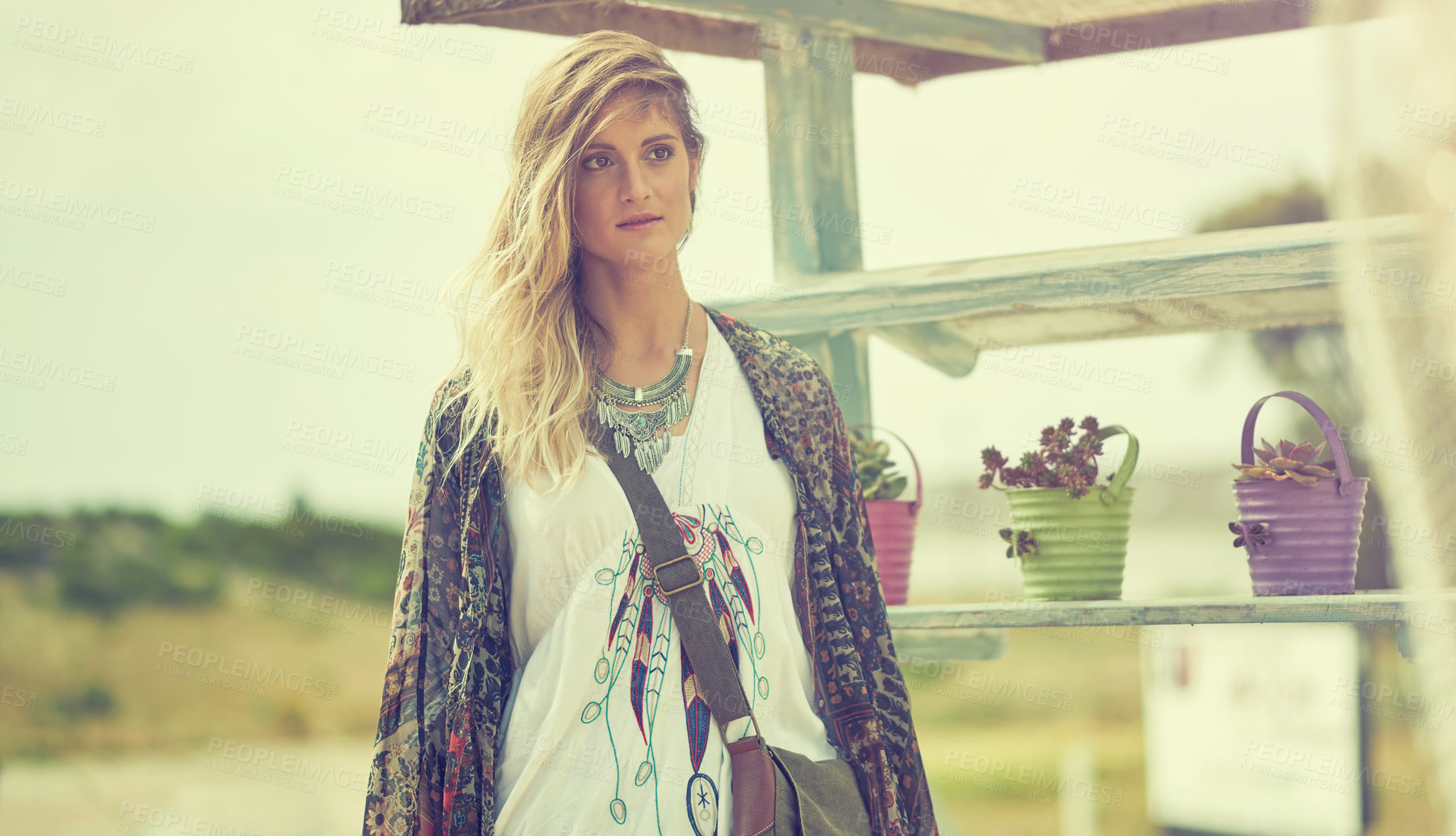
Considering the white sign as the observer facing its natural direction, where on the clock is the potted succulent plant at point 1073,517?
The potted succulent plant is roughly at 12 o'clock from the white sign.

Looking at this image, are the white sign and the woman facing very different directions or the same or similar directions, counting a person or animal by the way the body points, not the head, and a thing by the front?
same or similar directions

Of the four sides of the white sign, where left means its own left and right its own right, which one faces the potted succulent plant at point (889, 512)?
front

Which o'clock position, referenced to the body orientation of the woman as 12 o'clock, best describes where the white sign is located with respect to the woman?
The white sign is roughly at 7 o'clock from the woman.

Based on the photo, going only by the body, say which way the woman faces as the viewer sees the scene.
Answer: toward the camera

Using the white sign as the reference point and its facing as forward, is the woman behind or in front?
in front

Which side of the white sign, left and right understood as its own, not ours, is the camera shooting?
front

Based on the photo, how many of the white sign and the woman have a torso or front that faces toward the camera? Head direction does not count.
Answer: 2

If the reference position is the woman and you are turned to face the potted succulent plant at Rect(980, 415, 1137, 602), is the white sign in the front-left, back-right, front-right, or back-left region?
front-left

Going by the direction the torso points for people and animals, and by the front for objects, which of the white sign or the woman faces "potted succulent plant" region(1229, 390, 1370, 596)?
the white sign

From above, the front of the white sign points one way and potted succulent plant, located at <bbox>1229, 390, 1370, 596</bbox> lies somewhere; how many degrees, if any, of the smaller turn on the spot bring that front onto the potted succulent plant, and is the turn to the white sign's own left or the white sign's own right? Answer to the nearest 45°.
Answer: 0° — it already faces it

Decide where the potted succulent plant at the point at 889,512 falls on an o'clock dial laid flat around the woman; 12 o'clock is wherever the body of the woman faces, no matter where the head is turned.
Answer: The potted succulent plant is roughly at 7 o'clock from the woman.
